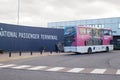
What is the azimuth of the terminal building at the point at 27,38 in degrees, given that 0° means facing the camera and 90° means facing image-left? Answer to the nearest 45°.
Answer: approximately 315°

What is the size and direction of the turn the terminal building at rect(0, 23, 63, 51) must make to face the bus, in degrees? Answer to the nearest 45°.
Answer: approximately 90° to its left

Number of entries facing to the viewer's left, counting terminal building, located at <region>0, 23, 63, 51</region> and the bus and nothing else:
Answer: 0
